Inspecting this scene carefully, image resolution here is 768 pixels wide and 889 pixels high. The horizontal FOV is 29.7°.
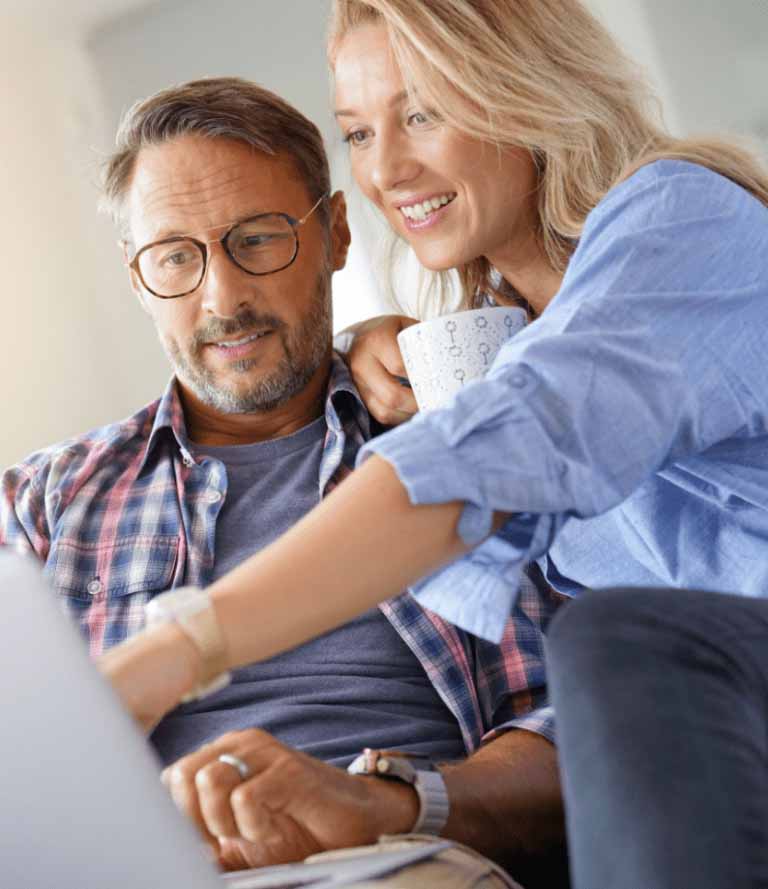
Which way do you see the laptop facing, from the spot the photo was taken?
facing away from the viewer and to the right of the viewer

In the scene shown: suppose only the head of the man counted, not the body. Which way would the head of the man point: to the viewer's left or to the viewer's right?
to the viewer's left
